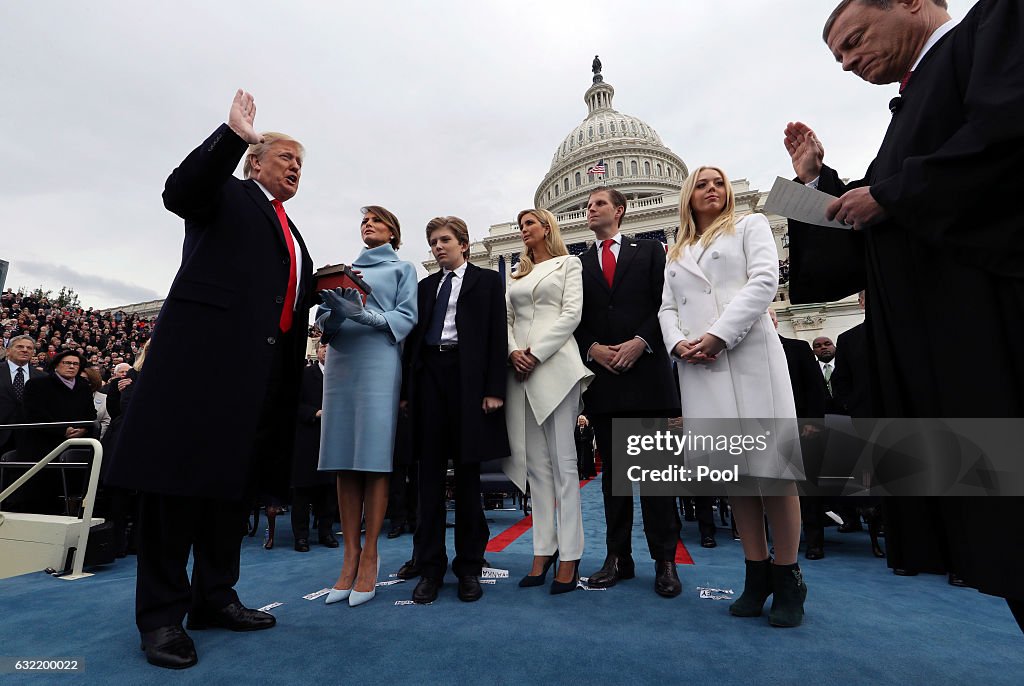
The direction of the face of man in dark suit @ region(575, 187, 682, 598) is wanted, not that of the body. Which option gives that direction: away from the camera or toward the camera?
toward the camera

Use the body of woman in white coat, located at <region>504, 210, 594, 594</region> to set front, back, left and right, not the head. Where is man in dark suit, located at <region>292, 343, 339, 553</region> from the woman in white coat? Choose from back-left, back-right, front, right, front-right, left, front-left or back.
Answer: right

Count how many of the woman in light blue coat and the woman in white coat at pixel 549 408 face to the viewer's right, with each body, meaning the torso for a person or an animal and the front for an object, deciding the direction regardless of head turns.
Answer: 0

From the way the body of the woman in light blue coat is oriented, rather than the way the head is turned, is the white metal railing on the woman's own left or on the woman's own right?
on the woman's own right

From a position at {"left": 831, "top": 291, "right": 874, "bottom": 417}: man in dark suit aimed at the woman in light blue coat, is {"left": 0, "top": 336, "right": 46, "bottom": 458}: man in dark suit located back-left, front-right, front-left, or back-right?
front-right

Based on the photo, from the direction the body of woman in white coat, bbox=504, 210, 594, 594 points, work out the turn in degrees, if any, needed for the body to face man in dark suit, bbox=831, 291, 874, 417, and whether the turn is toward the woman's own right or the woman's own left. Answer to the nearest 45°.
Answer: approximately 180°

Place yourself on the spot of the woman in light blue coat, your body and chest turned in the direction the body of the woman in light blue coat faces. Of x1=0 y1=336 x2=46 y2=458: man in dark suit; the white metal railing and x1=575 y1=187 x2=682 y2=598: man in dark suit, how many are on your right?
2

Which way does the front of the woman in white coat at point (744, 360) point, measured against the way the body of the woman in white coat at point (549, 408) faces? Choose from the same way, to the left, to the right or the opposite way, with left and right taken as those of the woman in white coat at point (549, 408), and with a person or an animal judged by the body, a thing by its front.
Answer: the same way

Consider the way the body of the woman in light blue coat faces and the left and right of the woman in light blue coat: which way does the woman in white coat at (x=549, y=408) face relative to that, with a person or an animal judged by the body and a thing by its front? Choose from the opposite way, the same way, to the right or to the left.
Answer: the same way

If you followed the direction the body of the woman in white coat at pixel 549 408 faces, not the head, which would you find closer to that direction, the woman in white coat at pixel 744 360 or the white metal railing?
the white metal railing

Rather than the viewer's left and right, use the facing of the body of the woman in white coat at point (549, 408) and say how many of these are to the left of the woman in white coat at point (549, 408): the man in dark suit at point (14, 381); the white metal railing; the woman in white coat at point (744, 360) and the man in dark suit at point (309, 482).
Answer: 1

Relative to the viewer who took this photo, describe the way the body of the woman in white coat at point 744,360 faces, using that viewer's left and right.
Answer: facing the viewer and to the left of the viewer

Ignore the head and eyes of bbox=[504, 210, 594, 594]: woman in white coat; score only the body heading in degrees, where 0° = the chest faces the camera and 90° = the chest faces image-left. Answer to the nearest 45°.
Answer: approximately 45°

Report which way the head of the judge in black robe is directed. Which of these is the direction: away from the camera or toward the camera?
toward the camera

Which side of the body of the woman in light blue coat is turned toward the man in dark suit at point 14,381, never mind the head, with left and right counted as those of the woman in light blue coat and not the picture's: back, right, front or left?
right
